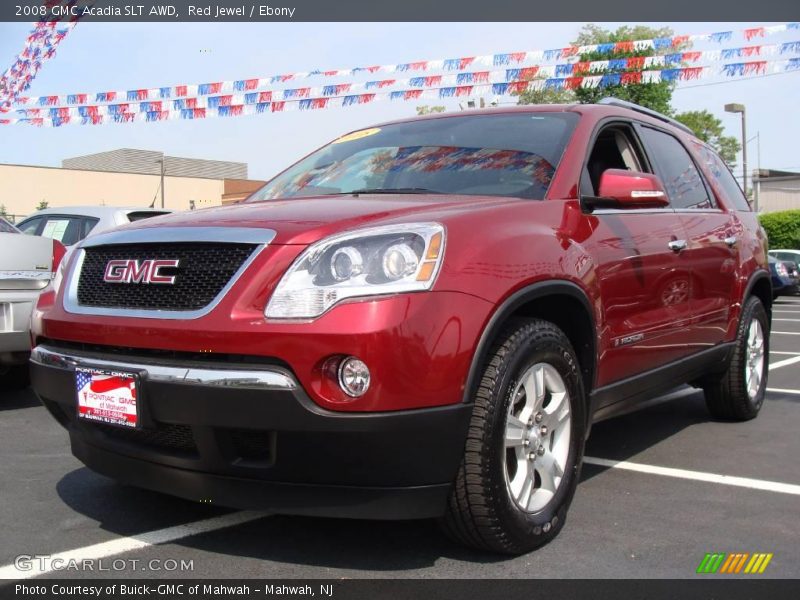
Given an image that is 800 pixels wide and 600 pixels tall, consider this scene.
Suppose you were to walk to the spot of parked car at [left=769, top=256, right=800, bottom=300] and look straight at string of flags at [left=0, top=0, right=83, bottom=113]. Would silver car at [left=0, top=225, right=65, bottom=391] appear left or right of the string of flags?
left

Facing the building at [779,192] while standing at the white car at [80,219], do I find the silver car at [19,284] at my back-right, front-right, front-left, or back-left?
back-right

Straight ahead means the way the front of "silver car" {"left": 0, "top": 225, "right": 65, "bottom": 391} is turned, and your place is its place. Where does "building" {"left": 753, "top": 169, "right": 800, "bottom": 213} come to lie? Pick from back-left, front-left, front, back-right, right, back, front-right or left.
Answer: front-right

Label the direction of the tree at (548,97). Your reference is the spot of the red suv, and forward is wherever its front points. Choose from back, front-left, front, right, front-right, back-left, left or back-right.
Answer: back-right

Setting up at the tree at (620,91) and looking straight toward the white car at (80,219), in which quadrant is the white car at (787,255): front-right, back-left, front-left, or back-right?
front-left

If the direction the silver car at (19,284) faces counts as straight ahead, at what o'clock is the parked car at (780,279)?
The parked car is roughly at 2 o'clock from the silver car.

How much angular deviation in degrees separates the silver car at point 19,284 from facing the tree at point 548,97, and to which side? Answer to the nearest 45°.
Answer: approximately 45° to its right

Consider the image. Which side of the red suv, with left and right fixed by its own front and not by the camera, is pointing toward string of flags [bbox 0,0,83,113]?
right

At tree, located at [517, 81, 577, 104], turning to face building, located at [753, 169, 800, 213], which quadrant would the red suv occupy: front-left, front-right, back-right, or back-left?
back-right

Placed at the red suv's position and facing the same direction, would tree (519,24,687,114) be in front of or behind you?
behind

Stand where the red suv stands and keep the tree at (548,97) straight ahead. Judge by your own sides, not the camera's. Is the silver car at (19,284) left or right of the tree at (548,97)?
left

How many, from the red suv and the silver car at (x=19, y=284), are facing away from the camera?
1

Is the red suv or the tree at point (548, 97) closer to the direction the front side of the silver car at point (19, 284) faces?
the tree

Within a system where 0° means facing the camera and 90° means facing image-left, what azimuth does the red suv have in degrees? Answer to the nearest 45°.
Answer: approximately 45°

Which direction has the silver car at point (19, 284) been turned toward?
away from the camera

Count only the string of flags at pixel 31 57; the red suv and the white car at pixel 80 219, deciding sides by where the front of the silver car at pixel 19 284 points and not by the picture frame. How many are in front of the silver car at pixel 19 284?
2
